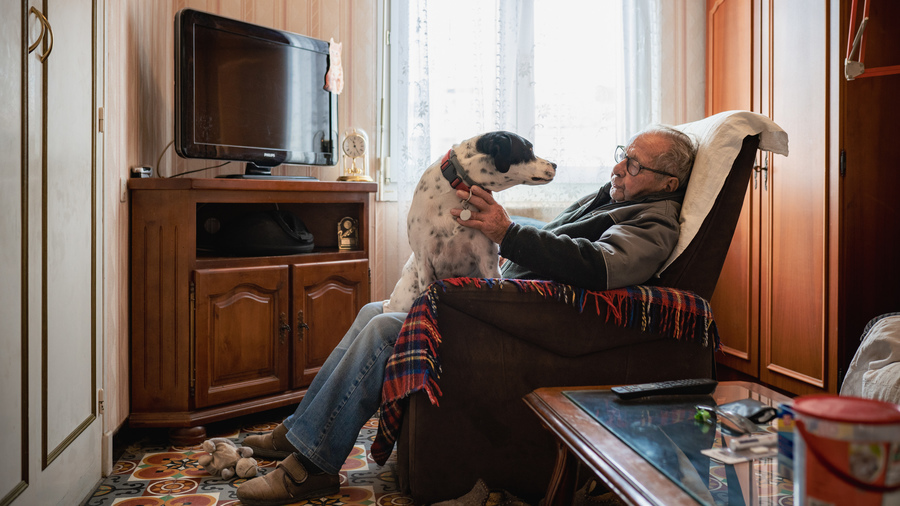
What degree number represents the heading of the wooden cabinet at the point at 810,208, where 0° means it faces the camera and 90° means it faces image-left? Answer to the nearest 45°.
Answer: approximately 45°

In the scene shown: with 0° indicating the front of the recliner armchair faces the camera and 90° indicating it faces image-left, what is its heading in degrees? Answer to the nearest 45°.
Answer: approximately 90°

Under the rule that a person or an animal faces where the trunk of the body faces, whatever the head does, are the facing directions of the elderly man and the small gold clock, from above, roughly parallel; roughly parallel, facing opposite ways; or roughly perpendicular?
roughly perpendicular

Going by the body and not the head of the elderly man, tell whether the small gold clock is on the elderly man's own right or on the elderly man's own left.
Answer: on the elderly man's own right

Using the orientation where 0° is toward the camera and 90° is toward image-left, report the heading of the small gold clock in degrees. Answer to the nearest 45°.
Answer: approximately 0°

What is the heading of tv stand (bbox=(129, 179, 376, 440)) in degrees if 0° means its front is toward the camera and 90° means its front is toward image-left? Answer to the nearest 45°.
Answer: approximately 315°

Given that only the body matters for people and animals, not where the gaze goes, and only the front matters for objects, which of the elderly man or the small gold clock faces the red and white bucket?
the small gold clock

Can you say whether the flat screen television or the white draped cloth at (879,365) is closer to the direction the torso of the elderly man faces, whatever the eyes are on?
the flat screen television

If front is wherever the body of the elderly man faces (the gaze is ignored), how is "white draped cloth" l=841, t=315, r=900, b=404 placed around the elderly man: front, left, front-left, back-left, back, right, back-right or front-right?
back

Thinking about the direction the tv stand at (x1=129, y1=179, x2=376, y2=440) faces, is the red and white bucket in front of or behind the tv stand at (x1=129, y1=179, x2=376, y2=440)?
in front

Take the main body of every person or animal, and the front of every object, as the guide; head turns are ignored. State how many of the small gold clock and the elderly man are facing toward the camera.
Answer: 1

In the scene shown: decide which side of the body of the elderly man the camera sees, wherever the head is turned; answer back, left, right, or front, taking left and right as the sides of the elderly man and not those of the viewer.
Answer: left

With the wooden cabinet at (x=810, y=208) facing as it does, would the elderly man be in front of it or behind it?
in front

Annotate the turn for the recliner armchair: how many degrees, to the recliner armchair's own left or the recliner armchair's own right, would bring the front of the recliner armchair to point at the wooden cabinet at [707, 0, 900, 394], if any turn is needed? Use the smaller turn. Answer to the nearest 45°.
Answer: approximately 135° to the recliner armchair's own right
